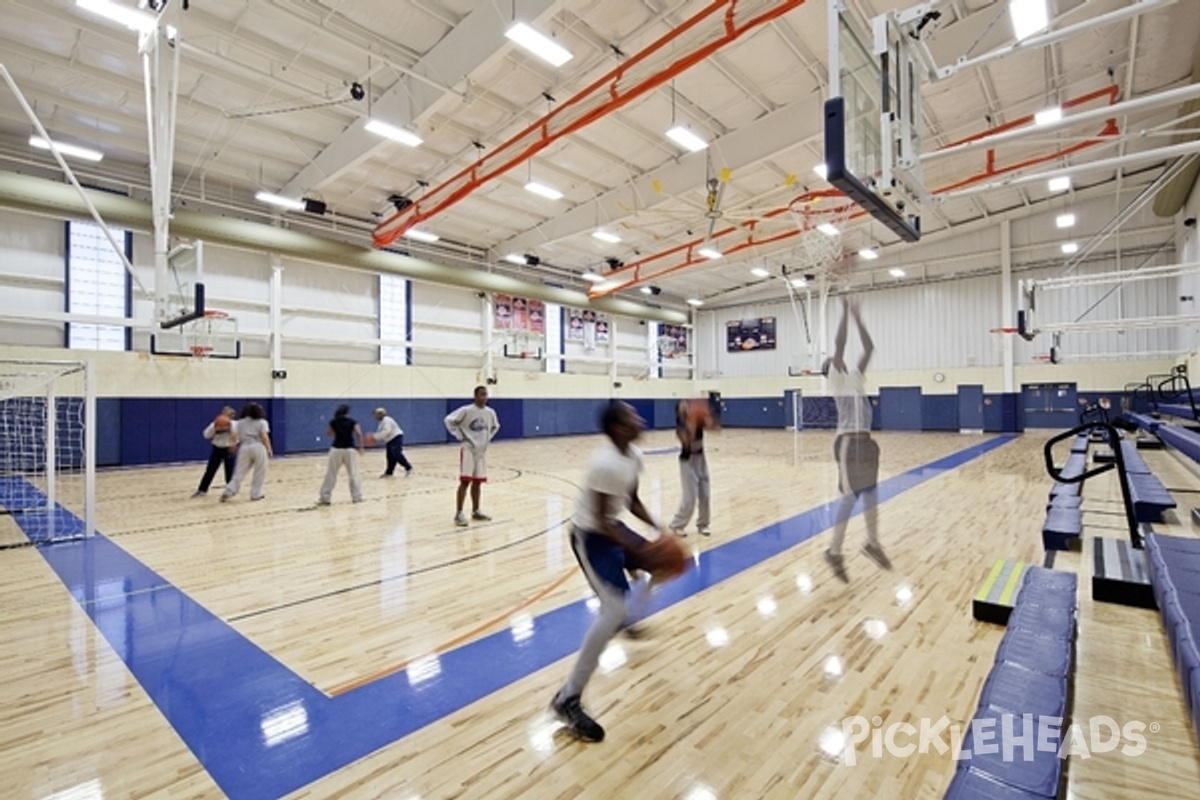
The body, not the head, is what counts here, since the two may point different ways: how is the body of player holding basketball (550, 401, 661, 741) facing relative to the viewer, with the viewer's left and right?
facing to the right of the viewer

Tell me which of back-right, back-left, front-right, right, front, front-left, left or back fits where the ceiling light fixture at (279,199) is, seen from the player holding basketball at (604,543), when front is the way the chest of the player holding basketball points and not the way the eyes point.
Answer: back-left

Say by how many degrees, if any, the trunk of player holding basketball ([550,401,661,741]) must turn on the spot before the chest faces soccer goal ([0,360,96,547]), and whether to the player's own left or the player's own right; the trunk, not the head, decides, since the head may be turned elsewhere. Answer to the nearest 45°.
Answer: approximately 135° to the player's own left

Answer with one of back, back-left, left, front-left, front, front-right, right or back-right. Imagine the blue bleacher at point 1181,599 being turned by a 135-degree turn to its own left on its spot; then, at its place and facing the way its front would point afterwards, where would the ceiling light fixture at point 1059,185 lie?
back-left

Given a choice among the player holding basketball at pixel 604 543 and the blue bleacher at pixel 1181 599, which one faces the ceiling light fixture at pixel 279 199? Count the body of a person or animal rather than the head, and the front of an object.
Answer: the blue bleacher

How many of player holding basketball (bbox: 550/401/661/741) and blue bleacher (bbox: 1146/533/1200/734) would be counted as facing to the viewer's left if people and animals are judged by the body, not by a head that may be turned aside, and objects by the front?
1

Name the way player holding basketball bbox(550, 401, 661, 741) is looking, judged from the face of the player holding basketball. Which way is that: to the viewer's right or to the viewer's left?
to the viewer's right

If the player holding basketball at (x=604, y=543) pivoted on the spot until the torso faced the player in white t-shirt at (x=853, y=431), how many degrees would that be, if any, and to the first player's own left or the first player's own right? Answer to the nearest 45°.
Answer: approximately 45° to the first player's own left

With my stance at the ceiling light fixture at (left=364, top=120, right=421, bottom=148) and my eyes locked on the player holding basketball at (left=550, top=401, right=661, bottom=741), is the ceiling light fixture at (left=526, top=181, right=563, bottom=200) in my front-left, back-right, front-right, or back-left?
back-left

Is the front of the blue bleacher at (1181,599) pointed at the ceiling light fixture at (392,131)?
yes

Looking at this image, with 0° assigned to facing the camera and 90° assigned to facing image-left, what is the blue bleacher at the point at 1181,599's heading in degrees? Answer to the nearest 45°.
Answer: approximately 90°

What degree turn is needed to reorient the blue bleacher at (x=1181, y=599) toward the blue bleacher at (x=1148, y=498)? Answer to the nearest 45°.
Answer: approximately 90° to its right

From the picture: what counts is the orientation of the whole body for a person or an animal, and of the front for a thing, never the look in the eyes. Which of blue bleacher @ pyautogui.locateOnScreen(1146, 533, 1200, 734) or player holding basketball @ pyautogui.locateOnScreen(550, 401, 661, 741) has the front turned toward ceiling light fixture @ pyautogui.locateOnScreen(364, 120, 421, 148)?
the blue bleacher
